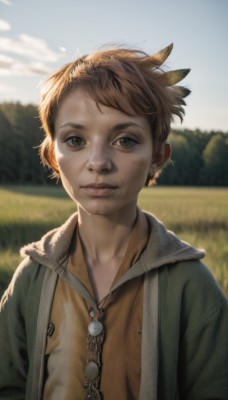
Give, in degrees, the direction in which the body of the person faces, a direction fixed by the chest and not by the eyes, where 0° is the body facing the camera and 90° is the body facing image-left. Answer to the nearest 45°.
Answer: approximately 0°
